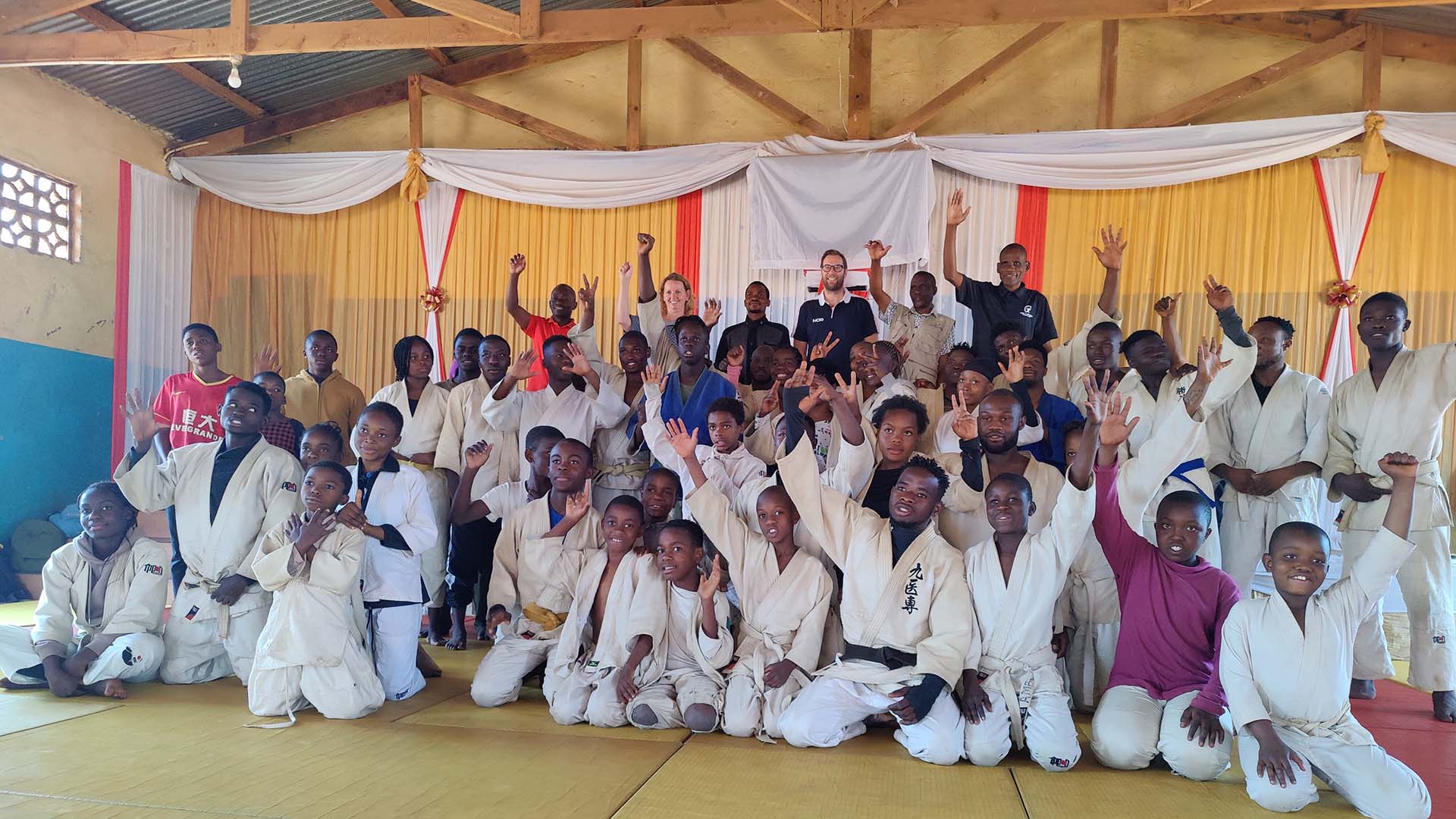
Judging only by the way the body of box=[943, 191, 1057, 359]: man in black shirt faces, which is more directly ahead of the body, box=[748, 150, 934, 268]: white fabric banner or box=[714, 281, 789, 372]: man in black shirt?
the man in black shirt

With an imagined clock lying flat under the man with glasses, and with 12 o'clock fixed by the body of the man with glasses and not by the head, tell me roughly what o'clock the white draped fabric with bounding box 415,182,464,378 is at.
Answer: The white draped fabric is roughly at 4 o'clock from the man with glasses.

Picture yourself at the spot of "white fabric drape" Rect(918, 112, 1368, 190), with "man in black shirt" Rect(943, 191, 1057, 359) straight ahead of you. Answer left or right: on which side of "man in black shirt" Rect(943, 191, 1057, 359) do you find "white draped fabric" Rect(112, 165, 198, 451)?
right

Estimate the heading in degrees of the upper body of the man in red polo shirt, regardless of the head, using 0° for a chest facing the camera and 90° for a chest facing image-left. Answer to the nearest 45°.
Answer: approximately 0°

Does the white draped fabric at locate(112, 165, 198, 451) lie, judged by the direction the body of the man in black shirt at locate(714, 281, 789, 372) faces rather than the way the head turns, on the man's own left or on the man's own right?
on the man's own right

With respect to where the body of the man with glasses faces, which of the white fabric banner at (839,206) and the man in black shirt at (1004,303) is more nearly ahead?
the man in black shirt

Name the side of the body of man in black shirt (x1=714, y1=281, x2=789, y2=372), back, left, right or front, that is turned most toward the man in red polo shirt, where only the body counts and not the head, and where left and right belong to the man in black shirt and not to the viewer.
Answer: right
